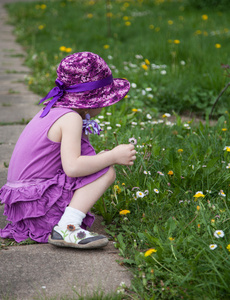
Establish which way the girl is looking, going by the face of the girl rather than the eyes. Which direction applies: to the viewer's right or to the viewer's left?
to the viewer's right

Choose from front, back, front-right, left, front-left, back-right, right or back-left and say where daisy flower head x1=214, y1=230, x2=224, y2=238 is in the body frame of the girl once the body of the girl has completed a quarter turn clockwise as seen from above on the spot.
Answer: front-left

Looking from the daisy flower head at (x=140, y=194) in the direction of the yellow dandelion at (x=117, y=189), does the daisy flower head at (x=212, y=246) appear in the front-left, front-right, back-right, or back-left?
back-left

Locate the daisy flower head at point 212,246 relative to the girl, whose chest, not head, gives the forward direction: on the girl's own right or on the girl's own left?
on the girl's own right

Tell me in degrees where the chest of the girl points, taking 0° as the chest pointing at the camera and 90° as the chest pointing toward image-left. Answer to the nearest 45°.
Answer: approximately 270°
